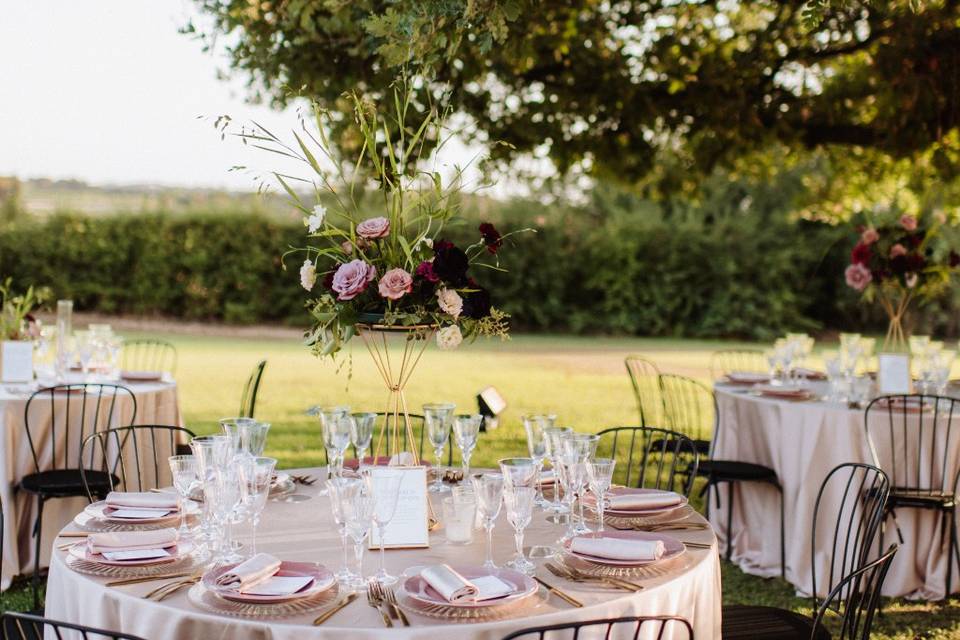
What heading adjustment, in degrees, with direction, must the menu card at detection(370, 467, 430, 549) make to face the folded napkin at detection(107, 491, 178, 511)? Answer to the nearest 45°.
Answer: approximately 90° to its right

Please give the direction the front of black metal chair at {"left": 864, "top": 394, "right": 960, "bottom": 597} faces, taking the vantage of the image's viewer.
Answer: facing away from the viewer

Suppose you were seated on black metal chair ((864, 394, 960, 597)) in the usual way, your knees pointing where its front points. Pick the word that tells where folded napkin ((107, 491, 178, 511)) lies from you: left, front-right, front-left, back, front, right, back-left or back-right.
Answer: back-left

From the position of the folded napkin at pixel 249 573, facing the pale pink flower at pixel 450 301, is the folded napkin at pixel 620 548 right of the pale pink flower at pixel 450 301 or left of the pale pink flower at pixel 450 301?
right

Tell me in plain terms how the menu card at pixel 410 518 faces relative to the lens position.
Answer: facing the viewer

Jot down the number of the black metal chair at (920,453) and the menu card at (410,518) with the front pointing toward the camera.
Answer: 1

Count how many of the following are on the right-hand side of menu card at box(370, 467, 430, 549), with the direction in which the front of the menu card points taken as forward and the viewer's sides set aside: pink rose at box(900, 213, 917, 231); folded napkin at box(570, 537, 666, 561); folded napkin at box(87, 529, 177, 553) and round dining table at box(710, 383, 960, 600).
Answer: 1

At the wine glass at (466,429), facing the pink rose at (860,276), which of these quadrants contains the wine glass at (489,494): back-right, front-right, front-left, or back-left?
back-right

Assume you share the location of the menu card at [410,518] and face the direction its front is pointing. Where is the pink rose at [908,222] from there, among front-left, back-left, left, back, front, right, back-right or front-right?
back-left

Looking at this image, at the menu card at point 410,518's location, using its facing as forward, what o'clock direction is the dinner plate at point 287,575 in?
The dinner plate is roughly at 1 o'clock from the menu card.
